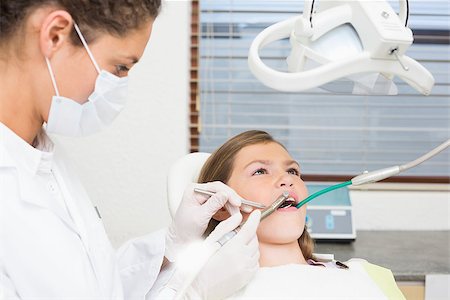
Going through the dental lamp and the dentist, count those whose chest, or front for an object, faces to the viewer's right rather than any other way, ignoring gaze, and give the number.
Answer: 1

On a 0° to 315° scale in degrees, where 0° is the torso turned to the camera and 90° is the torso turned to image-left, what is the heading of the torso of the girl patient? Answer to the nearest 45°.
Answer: approximately 315°

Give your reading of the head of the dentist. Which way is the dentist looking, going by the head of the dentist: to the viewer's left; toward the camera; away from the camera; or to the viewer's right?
to the viewer's right

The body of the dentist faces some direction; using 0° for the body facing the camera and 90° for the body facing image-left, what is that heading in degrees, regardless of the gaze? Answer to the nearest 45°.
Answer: approximately 270°

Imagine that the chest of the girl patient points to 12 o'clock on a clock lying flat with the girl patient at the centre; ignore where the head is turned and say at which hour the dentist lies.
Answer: The dentist is roughly at 3 o'clock from the girl patient.

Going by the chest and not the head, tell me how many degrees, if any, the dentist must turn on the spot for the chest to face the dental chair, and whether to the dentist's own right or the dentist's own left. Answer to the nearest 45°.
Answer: approximately 45° to the dentist's own left
